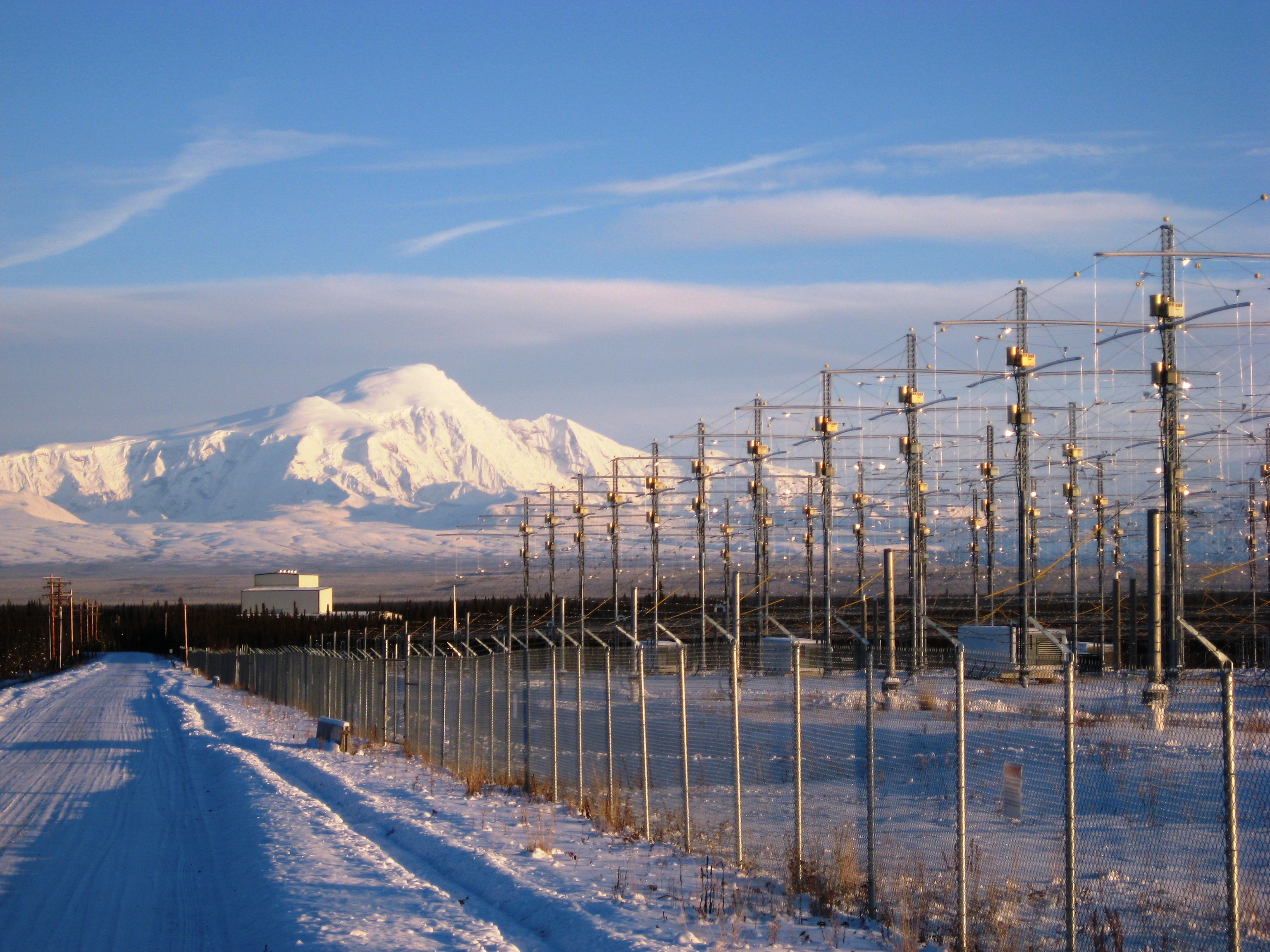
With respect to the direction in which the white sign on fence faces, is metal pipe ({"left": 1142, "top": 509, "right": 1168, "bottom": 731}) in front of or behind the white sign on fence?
behind

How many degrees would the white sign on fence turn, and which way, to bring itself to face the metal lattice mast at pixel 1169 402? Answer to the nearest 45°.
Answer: approximately 135° to its right

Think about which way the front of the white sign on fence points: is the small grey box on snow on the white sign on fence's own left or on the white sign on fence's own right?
on the white sign on fence's own right

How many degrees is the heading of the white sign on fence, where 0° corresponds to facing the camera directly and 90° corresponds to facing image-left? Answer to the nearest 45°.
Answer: approximately 45°

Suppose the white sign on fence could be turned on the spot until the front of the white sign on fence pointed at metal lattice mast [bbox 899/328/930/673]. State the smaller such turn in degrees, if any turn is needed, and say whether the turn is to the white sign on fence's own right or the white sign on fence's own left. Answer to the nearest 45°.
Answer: approximately 135° to the white sign on fence's own right

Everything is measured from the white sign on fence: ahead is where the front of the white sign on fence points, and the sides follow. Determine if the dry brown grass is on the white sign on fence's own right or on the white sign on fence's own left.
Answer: on the white sign on fence's own right

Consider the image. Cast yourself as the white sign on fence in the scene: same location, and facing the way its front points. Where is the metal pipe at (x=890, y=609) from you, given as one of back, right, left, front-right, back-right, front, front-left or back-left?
back-right
